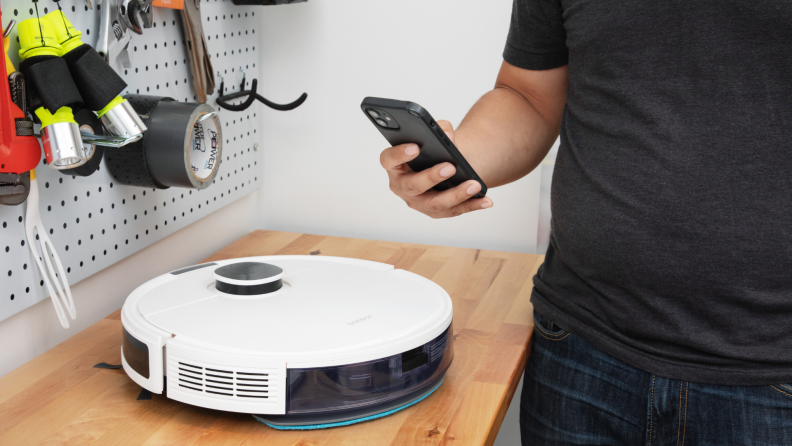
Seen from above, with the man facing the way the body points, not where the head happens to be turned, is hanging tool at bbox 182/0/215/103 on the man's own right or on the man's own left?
on the man's own right

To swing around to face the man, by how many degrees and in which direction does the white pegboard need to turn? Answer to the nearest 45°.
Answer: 0° — it already faces them

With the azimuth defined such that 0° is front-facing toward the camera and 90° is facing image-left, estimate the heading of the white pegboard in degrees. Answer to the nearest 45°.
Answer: approximately 315°

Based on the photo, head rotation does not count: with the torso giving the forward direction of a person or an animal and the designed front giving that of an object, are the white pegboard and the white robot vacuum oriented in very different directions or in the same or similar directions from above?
very different directions

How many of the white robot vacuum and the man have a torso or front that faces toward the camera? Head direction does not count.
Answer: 1
